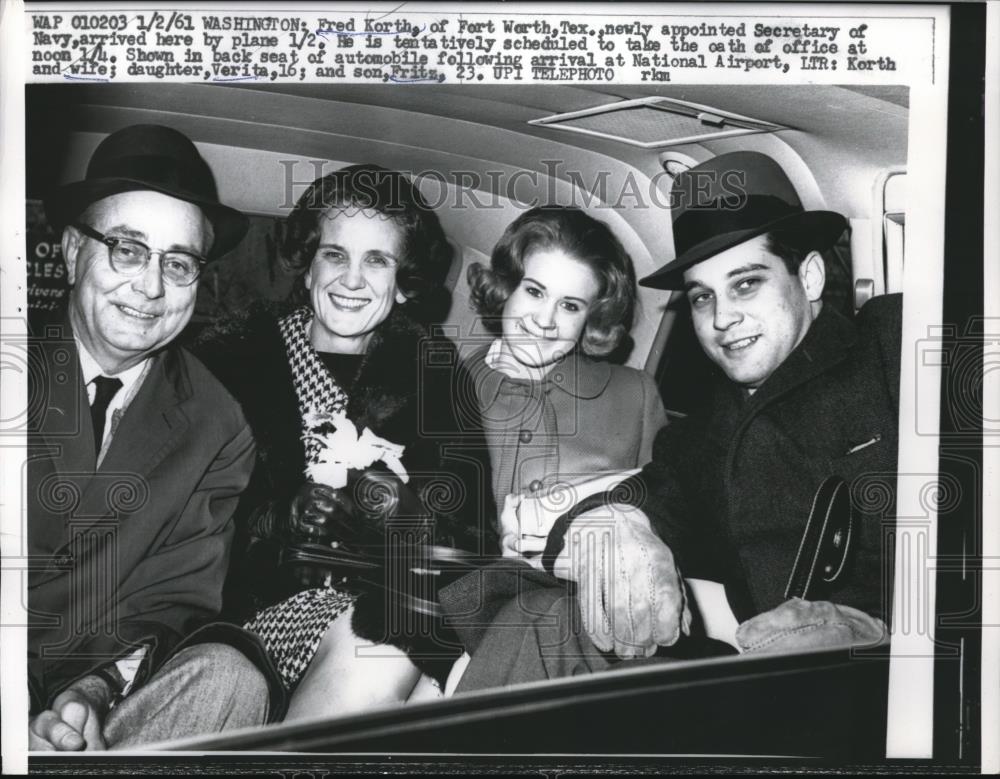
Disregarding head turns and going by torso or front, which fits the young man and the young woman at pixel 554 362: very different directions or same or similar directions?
same or similar directions

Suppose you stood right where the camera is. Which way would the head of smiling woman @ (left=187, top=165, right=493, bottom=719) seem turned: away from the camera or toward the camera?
toward the camera

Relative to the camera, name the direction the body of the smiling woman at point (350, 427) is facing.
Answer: toward the camera

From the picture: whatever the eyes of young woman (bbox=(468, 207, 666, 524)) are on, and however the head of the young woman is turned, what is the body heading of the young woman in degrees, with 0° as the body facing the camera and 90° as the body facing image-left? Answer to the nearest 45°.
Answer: approximately 45°
